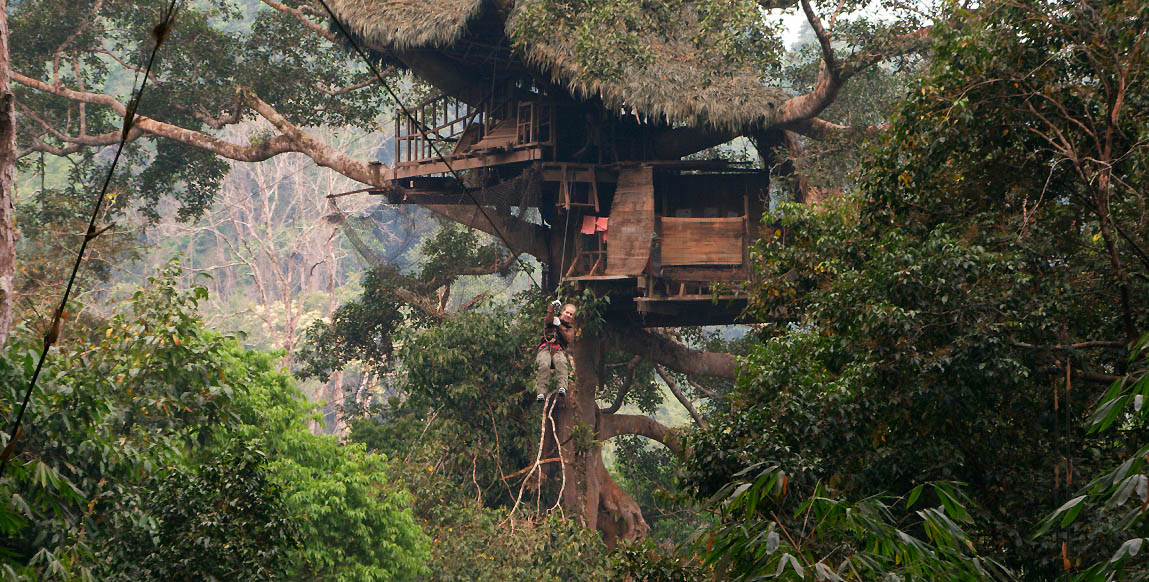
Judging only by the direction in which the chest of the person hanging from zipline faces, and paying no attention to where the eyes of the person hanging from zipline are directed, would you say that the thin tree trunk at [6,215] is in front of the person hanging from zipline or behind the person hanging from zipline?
in front

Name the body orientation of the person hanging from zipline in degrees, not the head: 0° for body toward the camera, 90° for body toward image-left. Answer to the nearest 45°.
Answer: approximately 0°
